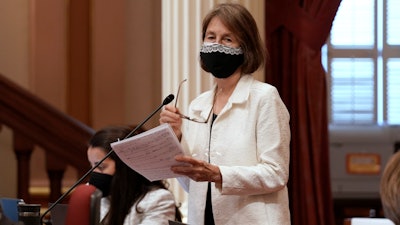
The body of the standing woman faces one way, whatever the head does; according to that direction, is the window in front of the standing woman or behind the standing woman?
behind

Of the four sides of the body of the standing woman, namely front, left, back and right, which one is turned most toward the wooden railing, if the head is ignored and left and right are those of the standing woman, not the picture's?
right

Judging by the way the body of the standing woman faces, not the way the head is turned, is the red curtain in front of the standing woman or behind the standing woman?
behind

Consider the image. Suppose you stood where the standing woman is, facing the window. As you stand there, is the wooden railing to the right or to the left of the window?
left

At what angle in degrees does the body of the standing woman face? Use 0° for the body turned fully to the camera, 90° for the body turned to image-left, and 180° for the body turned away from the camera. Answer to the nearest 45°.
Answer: approximately 45°

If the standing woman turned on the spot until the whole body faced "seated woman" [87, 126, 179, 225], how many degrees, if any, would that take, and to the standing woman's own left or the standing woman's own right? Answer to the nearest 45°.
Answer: approximately 90° to the standing woman's own right
